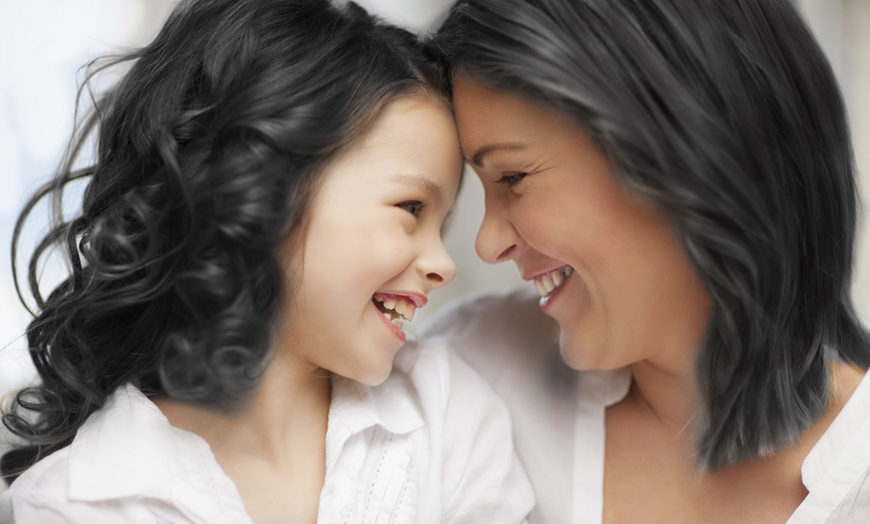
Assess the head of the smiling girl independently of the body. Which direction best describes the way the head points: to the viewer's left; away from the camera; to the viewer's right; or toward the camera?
to the viewer's right

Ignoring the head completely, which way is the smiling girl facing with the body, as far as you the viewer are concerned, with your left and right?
facing the viewer and to the right of the viewer

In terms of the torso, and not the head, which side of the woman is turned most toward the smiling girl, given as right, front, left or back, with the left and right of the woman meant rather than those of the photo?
front

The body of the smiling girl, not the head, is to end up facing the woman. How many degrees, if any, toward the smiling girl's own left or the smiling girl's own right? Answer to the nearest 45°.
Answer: approximately 45° to the smiling girl's own left

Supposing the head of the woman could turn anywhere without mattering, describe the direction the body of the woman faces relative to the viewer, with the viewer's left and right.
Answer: facing the viewer and to the left of the viewer

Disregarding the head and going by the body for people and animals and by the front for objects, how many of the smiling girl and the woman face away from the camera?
0
